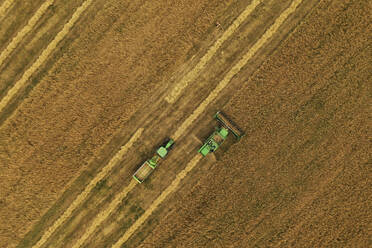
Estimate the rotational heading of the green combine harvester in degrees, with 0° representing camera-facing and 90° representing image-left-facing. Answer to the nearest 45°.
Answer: approximately 225°

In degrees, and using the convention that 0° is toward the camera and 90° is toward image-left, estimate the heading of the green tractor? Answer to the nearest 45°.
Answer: approximately 225°
